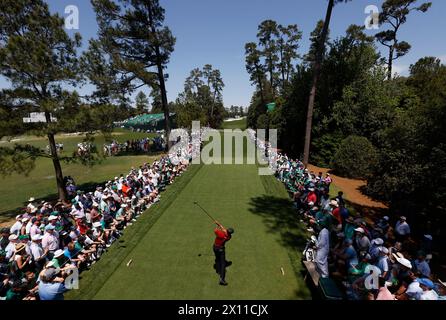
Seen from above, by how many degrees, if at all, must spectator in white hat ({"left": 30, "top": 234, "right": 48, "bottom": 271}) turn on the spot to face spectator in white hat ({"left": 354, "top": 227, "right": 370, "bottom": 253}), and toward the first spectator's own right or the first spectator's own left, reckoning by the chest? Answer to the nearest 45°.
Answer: approximately 45° to the first spectator's own right

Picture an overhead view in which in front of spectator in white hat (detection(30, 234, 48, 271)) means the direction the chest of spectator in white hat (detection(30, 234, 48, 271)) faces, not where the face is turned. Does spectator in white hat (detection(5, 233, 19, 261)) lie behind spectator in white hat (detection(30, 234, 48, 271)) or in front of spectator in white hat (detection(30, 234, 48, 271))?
behind

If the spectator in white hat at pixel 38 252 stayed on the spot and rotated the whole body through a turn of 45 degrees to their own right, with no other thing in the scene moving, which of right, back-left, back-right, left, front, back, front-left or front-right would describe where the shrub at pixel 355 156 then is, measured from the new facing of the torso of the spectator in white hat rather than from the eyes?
front-left

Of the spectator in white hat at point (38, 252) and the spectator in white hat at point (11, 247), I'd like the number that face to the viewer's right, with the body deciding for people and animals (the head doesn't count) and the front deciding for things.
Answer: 2

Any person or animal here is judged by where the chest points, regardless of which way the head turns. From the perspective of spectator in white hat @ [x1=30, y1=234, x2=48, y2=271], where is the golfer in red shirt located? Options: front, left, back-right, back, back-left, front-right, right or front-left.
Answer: front-right

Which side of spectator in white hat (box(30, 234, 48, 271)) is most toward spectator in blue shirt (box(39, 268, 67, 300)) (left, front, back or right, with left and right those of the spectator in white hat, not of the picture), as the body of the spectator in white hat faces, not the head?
right

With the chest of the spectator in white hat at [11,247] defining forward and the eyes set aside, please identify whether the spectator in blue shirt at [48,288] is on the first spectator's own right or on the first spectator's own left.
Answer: on the first spectator's own right

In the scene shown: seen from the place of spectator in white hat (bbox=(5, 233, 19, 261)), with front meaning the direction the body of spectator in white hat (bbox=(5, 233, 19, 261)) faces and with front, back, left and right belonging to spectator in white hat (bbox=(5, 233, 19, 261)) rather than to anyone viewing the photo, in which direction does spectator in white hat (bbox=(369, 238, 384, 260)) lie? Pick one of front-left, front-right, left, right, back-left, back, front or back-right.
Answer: front-right

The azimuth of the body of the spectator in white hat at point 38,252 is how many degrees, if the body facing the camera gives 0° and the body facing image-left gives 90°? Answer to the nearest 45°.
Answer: approximately 270°

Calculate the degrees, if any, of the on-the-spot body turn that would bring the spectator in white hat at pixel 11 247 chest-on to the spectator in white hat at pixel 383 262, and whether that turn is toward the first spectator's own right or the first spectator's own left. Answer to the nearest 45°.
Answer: approximately 45° to the first spectator's own right

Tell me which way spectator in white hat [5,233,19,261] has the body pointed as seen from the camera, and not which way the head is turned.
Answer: to the viewer's right
